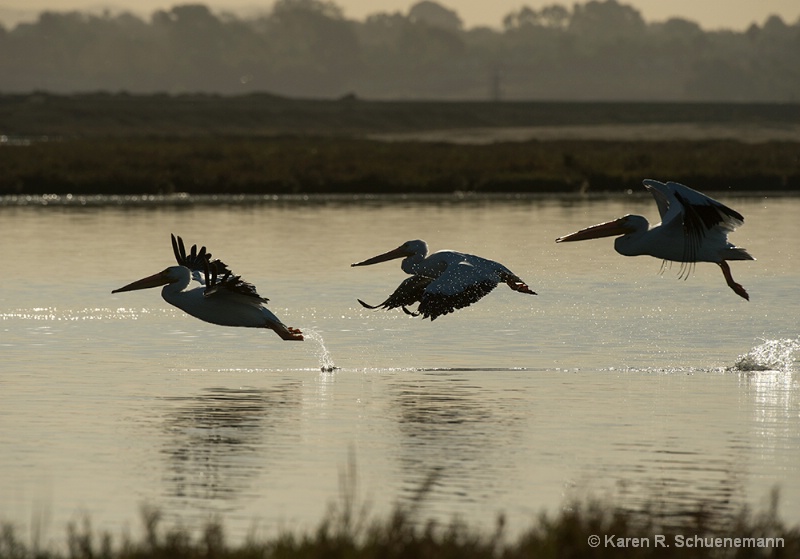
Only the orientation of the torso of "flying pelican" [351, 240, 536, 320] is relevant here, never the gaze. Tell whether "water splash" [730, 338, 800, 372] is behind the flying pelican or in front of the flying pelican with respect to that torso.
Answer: behind

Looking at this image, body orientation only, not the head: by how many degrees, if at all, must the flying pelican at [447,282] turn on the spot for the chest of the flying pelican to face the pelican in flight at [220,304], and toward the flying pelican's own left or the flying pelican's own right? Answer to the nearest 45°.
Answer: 0° — it already faces it

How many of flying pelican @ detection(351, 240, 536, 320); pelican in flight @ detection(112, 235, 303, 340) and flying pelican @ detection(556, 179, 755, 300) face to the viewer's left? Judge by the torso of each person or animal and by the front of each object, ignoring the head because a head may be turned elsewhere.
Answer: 3

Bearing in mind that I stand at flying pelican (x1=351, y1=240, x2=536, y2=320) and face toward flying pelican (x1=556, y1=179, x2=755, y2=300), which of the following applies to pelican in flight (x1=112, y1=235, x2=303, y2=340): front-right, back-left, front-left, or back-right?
back-left

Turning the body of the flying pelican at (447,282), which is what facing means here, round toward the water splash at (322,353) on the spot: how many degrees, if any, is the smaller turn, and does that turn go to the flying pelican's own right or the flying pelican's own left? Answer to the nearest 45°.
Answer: approximately 45° to the flying pelican's own right

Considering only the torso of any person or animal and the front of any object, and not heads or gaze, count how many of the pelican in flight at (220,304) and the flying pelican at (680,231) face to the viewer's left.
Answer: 2

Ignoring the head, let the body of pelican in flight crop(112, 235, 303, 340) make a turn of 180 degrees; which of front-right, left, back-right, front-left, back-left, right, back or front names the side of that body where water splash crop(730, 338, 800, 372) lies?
front

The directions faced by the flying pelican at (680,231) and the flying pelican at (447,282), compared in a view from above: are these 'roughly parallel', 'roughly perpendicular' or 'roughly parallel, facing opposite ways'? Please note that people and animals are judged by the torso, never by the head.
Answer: roughly parallel

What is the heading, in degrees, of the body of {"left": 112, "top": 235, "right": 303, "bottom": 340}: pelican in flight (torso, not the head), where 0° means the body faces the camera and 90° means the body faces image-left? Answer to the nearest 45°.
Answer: approximately 90°

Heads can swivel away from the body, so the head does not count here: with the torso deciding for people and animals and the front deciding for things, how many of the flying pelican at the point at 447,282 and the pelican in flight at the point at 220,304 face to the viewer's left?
2

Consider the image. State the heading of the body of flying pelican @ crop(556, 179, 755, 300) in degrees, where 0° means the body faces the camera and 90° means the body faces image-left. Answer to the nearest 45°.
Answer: approximately 90°

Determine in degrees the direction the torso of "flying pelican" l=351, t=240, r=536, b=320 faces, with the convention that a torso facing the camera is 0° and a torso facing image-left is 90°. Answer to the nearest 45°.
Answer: approximately 90°
